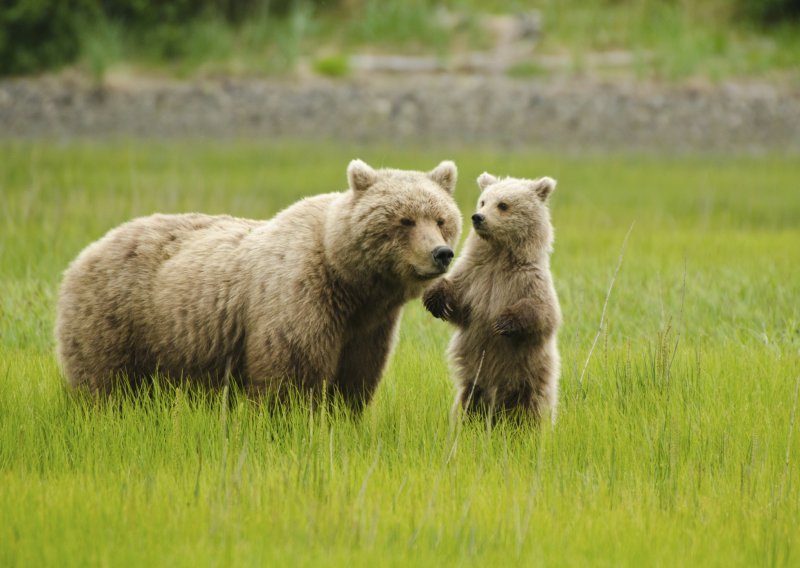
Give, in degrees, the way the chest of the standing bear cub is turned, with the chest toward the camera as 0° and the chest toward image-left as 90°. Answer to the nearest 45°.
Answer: approximately 45°
